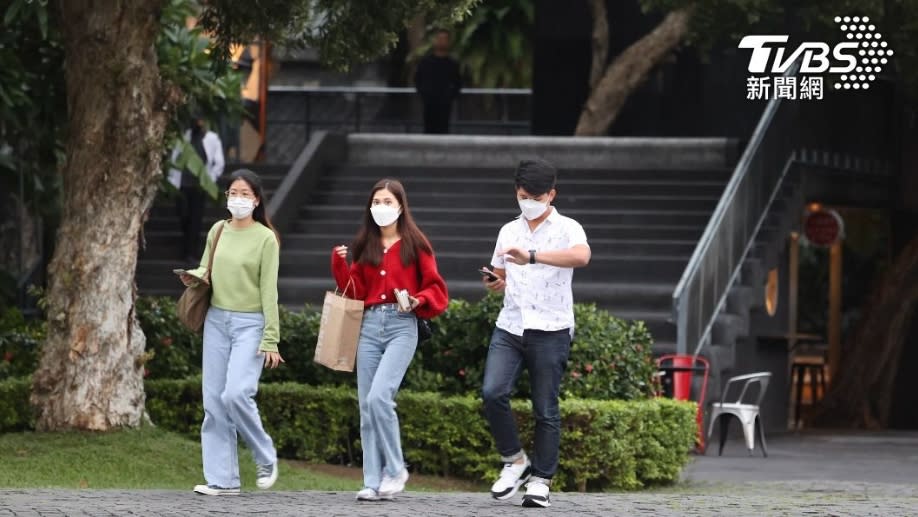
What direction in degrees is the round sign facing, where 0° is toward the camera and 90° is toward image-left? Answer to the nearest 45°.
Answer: approximately 0°

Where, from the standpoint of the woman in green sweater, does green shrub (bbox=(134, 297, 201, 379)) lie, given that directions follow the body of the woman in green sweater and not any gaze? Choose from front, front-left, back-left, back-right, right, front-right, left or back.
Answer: back-right

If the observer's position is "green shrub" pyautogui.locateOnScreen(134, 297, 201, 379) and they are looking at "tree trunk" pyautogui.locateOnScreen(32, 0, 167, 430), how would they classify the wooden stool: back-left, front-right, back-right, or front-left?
back-left

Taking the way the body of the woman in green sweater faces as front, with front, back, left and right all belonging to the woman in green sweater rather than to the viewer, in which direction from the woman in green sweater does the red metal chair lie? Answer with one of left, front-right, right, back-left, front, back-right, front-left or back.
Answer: back

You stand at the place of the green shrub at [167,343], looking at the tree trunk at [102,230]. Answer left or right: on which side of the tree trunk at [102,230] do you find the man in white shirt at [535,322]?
left

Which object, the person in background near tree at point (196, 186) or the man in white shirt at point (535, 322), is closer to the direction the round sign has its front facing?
the man in white shirt

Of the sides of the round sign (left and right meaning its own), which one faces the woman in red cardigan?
front

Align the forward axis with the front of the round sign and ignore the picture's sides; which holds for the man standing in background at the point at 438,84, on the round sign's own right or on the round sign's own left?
on the round sign's own right
